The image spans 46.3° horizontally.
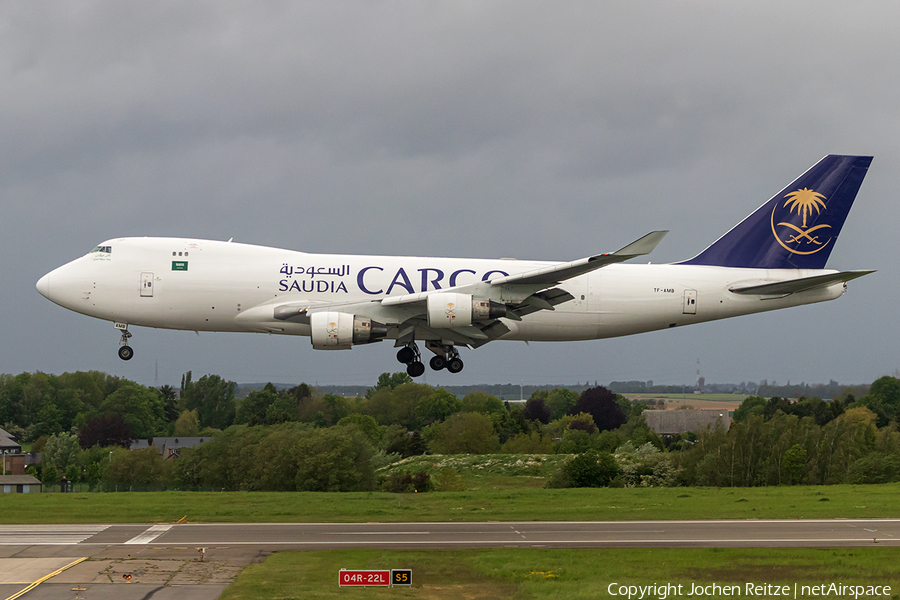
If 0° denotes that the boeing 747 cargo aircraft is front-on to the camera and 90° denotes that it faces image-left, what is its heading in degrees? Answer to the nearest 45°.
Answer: approximately 90°
